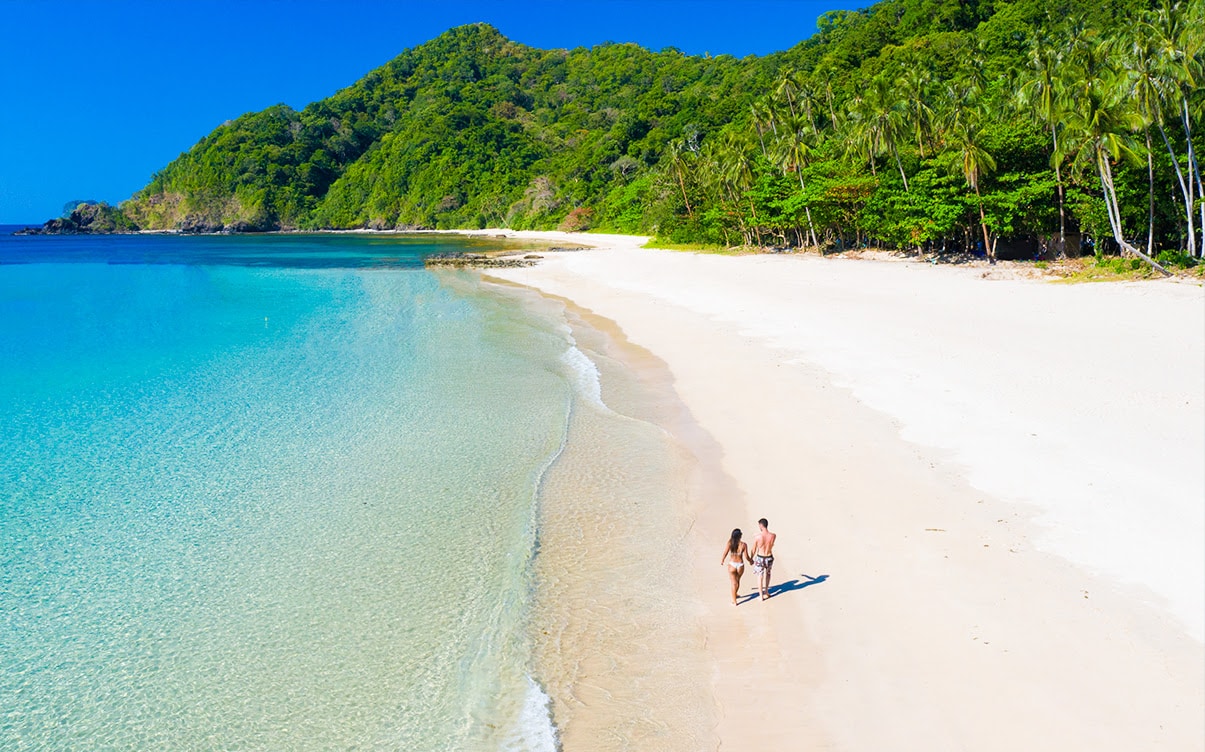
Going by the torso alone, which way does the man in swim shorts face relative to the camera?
away from the camera

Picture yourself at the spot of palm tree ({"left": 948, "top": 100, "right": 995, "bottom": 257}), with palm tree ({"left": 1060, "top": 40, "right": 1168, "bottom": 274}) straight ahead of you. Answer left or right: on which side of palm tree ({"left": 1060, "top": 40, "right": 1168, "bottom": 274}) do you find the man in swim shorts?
right

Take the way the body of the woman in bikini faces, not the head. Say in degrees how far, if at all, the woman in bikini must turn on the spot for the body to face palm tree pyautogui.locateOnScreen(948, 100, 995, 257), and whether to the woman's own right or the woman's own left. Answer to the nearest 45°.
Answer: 0° — they already face it

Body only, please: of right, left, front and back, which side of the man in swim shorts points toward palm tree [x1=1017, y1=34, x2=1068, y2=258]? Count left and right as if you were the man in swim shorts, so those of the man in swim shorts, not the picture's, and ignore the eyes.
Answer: front

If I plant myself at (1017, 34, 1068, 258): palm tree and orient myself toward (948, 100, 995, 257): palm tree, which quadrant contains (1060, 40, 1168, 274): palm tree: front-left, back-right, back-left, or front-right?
back-left

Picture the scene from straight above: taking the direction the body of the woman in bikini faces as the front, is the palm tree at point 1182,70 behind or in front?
in front

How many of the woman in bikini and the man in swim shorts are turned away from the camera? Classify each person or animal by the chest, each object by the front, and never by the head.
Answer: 2

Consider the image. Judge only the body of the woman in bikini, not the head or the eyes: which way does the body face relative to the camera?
away from the camera

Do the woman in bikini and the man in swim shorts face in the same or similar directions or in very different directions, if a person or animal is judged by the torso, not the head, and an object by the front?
same or similar directions
